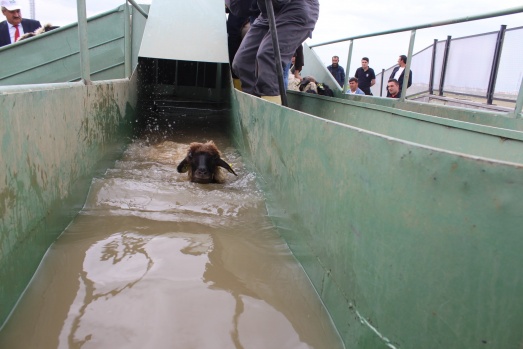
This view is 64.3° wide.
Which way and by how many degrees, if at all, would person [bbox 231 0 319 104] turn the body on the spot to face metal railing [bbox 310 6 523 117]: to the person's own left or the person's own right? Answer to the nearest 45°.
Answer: approximately 135° to the person's own left

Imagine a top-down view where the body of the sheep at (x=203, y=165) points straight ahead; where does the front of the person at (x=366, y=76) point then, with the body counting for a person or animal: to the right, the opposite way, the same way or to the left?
the same way

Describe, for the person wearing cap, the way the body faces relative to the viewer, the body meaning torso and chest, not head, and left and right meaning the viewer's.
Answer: facing the viewer and to the right of the viewer

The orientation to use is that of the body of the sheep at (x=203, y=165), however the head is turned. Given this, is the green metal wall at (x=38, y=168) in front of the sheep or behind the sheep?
in front

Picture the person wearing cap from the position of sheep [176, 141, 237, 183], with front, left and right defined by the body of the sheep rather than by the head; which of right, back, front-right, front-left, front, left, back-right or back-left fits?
back-right

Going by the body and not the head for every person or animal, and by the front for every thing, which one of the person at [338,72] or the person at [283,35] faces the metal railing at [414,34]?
the person at [338,72]

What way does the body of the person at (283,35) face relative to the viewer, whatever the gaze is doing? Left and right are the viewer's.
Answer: facing to the left of the viewer

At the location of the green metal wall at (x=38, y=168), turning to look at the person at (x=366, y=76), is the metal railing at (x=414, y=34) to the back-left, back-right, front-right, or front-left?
front-right

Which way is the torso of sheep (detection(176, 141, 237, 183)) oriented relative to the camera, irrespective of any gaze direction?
toward the camera

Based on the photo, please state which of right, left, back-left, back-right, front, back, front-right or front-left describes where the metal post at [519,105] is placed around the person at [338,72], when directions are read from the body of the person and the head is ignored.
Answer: front

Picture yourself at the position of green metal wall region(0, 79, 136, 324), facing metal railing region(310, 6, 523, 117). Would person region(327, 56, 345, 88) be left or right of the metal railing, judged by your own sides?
left

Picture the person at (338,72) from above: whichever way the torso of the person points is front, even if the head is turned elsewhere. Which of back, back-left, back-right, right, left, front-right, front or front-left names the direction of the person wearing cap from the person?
front-right
